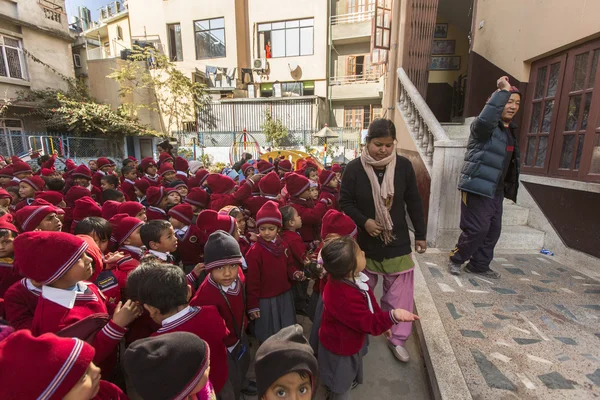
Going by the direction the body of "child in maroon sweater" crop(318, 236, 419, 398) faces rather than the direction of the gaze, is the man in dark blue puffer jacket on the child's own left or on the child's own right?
on the child's own left

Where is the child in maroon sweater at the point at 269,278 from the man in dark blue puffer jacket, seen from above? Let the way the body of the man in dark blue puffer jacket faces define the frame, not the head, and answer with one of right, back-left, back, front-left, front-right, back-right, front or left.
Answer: right

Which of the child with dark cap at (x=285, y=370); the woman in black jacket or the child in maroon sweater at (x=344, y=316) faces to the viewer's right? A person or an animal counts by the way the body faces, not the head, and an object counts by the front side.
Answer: the child in maroon sweater

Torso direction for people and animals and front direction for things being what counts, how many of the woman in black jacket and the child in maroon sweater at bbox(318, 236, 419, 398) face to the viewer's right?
1

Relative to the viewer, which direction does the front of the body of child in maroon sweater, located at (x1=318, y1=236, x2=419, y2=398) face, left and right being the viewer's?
facing to the right of the viewer

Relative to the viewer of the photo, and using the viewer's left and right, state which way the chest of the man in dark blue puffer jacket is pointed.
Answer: facing the viewer and to the right of the viewer

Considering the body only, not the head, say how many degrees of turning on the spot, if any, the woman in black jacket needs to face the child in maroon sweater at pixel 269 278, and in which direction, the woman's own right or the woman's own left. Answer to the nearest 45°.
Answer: approximately 90° to the woman's own right

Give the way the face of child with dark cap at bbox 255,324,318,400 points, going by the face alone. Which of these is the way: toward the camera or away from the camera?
toward the camera

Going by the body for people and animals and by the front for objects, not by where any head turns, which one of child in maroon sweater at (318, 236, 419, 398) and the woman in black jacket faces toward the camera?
the woman in black jacket

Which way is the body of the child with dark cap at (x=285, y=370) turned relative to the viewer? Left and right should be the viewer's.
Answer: facing the viewer

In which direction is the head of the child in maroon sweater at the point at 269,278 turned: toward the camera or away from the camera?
toward the camera

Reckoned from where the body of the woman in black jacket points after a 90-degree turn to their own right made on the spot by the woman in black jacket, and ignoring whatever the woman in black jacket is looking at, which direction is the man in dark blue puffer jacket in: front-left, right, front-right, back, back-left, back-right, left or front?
back-right

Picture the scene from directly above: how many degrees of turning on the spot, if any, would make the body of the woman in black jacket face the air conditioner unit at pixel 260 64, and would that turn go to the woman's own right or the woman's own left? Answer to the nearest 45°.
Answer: approximately 135° to the woman's own right

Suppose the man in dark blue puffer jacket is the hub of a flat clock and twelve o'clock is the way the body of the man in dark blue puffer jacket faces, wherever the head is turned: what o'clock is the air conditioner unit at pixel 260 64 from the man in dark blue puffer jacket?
The air conditioner unit is roughly at 6 o'clock from the man in dark blue puffer jacket.

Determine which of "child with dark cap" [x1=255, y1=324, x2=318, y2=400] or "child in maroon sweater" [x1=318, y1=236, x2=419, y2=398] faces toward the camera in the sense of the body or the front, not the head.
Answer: the child with dark cap

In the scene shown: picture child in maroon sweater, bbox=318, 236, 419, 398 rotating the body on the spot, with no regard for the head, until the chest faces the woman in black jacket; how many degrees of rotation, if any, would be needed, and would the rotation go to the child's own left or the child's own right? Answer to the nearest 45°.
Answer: approximately 90° to the child's own left
